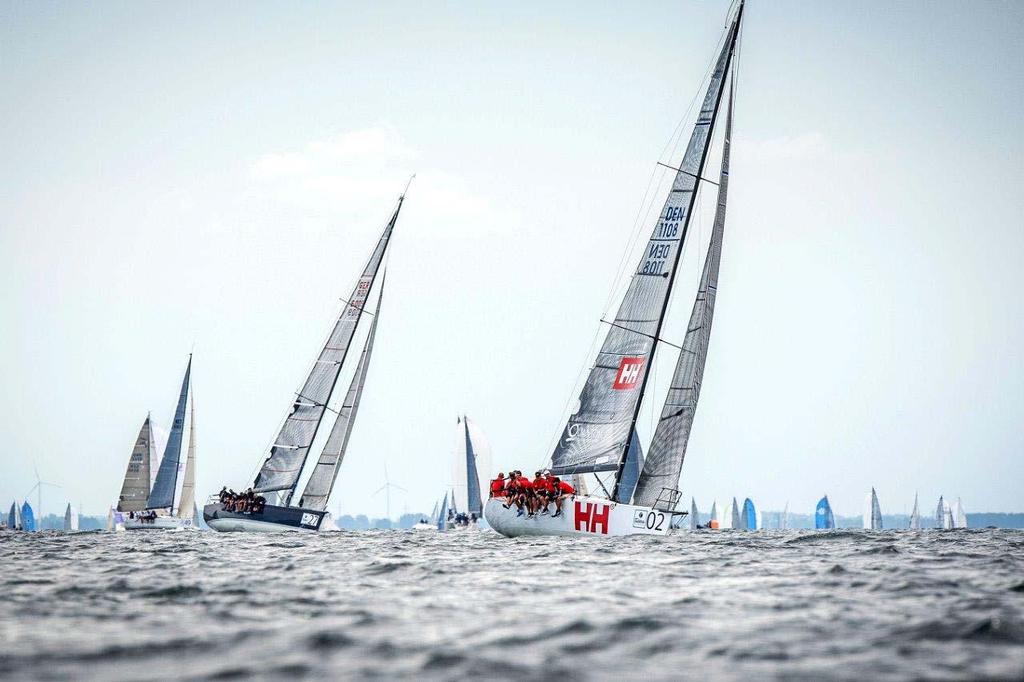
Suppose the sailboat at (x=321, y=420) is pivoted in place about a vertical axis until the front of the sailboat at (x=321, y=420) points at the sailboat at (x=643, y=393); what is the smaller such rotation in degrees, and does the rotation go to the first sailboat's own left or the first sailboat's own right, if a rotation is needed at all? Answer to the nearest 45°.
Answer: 0° — it already faces it

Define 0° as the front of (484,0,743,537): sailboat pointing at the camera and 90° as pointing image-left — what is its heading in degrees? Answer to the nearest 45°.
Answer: approximately 315°

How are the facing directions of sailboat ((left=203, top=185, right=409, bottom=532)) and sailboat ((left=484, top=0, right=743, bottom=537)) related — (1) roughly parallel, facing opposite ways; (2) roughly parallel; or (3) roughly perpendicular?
roughly parallel

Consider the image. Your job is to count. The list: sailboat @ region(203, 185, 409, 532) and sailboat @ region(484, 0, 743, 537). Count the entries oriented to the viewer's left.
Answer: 0

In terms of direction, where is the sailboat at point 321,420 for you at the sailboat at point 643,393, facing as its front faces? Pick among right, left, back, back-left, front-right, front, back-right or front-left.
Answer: back

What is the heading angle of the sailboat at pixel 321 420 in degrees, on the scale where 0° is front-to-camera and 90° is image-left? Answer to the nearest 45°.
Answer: approximately 315°
